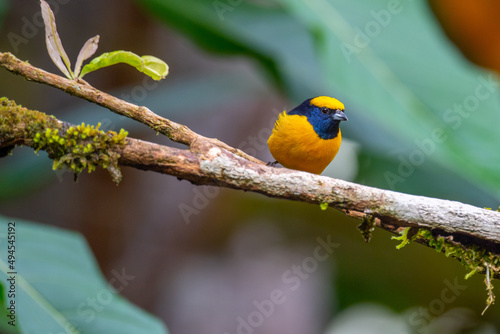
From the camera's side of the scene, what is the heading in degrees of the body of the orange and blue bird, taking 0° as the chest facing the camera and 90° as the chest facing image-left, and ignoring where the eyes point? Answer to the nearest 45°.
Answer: approximately 315°

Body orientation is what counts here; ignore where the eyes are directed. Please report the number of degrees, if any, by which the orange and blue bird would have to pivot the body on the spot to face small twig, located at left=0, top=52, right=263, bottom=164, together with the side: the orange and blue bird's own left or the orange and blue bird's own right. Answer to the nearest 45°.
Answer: approximately 90° to the orange and blue bird's own right
